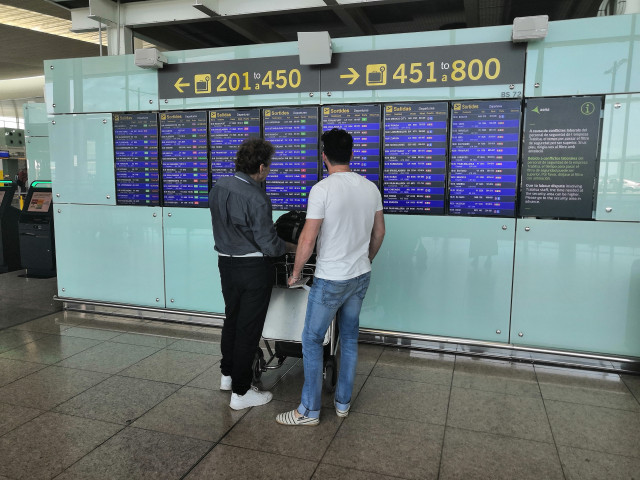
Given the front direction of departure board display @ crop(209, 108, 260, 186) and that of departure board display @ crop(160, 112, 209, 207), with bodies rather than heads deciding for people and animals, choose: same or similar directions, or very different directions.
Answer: same or similar directions

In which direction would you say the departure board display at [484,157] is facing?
toward the camera

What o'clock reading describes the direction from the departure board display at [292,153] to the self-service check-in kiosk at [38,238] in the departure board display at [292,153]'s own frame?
The self-service check-in kiosk is roughly at 4 o'clock from the departure board display.

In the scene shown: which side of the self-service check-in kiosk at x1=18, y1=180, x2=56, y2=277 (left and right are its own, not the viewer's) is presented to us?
front

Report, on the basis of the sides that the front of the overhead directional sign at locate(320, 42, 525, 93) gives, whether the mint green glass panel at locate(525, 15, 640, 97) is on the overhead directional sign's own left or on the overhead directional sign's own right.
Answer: on the overhead directional sign's own left

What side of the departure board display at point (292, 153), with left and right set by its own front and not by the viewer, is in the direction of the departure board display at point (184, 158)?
right

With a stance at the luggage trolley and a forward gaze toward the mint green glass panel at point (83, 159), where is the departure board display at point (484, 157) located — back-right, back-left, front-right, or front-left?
back-right

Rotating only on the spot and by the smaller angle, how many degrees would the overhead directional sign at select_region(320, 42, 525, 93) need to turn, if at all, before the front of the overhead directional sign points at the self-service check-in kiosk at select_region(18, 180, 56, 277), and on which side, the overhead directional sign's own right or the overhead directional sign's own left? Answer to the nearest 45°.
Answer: approximately 90° to the overhead directional sign's own right

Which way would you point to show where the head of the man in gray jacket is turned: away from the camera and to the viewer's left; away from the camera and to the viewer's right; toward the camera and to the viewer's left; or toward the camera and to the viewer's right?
away from the camera and to the viewer's right

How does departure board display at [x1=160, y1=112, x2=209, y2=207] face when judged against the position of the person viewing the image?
facing the viewer

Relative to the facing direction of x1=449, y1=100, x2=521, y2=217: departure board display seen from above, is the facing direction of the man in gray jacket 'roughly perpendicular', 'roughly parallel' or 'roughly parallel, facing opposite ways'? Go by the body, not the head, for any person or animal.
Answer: roughly parallel, facing opposite ways

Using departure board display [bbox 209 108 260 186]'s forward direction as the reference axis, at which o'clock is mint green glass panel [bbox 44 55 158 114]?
The mint green glass panel is roughly at 4 o'clock from the departure board display.

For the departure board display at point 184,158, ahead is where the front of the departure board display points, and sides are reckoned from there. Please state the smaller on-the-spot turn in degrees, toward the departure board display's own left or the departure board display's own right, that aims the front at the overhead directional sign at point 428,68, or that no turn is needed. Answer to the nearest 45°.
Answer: approximately 45° to the departure board display's own left

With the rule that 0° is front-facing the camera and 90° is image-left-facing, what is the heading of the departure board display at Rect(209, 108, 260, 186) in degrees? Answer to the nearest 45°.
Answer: approximately 0°

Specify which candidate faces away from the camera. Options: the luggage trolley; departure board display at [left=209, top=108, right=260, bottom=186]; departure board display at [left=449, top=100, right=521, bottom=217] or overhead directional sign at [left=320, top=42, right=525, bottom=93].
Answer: the luggage trolley

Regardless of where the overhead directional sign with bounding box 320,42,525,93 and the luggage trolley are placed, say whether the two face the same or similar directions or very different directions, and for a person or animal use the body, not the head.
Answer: very different directions

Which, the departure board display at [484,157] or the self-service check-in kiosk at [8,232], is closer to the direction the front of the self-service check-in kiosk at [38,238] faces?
the departure board display

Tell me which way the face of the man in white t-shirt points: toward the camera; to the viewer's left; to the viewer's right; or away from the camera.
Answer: away from the camera
